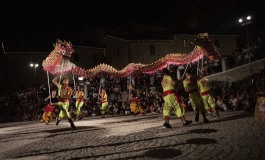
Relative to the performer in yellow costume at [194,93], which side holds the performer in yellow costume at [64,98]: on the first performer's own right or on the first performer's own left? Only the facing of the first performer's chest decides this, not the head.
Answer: on the first performer's own left
